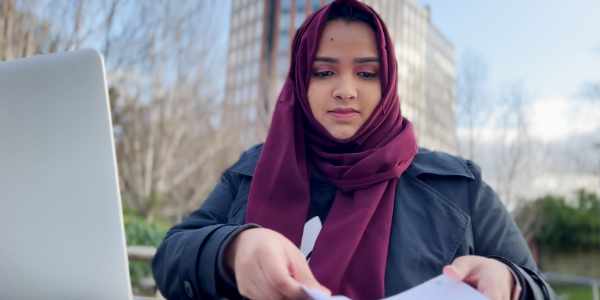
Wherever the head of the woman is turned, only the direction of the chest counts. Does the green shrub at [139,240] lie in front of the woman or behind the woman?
behind

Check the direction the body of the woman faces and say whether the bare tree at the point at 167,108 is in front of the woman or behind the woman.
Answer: behind

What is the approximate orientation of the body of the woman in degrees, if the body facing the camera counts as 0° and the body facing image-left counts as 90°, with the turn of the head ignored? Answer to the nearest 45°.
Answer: approximately 0°
